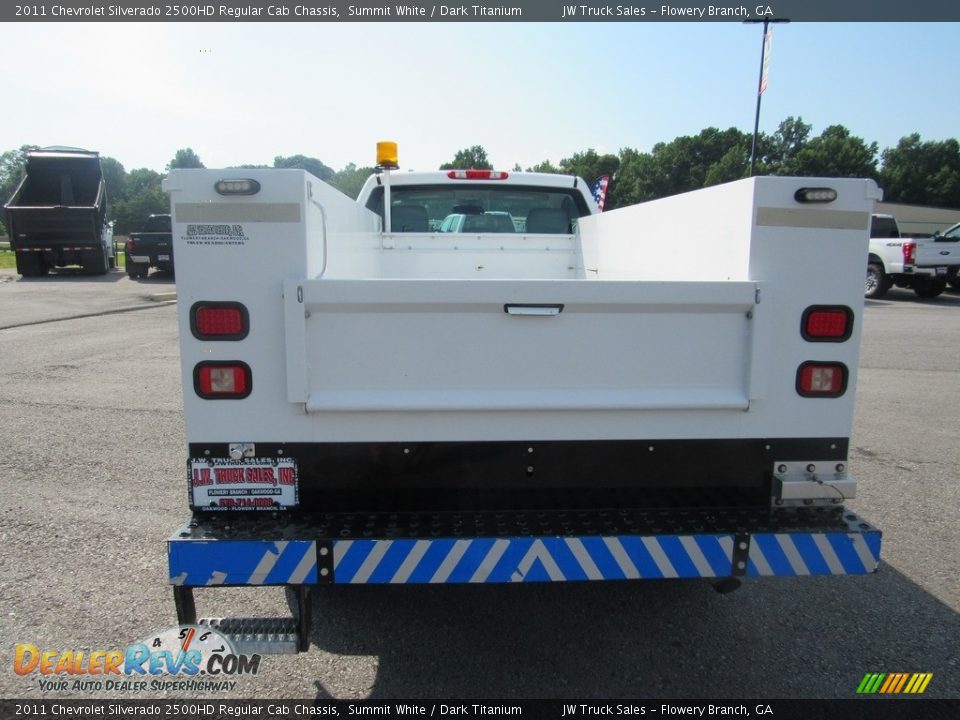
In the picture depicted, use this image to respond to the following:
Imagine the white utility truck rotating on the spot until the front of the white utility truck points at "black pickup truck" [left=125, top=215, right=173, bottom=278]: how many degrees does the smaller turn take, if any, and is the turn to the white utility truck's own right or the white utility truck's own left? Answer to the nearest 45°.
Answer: approximately 45° to the white utility truck's own left

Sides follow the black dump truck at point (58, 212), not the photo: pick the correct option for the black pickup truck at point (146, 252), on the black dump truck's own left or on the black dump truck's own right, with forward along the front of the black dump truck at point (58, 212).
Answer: on the black dump truck's own right

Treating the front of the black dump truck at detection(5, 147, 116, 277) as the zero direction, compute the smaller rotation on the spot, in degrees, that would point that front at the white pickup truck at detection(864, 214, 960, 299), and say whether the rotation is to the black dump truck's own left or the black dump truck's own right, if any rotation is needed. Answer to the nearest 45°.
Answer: approximately 135° to the black dump truck's own right

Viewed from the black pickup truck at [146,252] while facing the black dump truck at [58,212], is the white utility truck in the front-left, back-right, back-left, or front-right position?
back-left

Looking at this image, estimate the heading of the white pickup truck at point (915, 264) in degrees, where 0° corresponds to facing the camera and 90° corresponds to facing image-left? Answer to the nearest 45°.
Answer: approximately 135°

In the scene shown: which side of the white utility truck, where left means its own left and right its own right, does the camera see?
back

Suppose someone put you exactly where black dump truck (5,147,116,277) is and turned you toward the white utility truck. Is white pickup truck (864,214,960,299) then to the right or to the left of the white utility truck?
left

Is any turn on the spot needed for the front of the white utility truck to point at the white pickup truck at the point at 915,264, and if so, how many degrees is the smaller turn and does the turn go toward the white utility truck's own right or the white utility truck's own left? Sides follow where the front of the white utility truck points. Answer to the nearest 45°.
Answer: approximately 45° to the white utility truck's own right

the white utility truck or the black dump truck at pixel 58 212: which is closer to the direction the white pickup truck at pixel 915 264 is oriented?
the black dump truck
